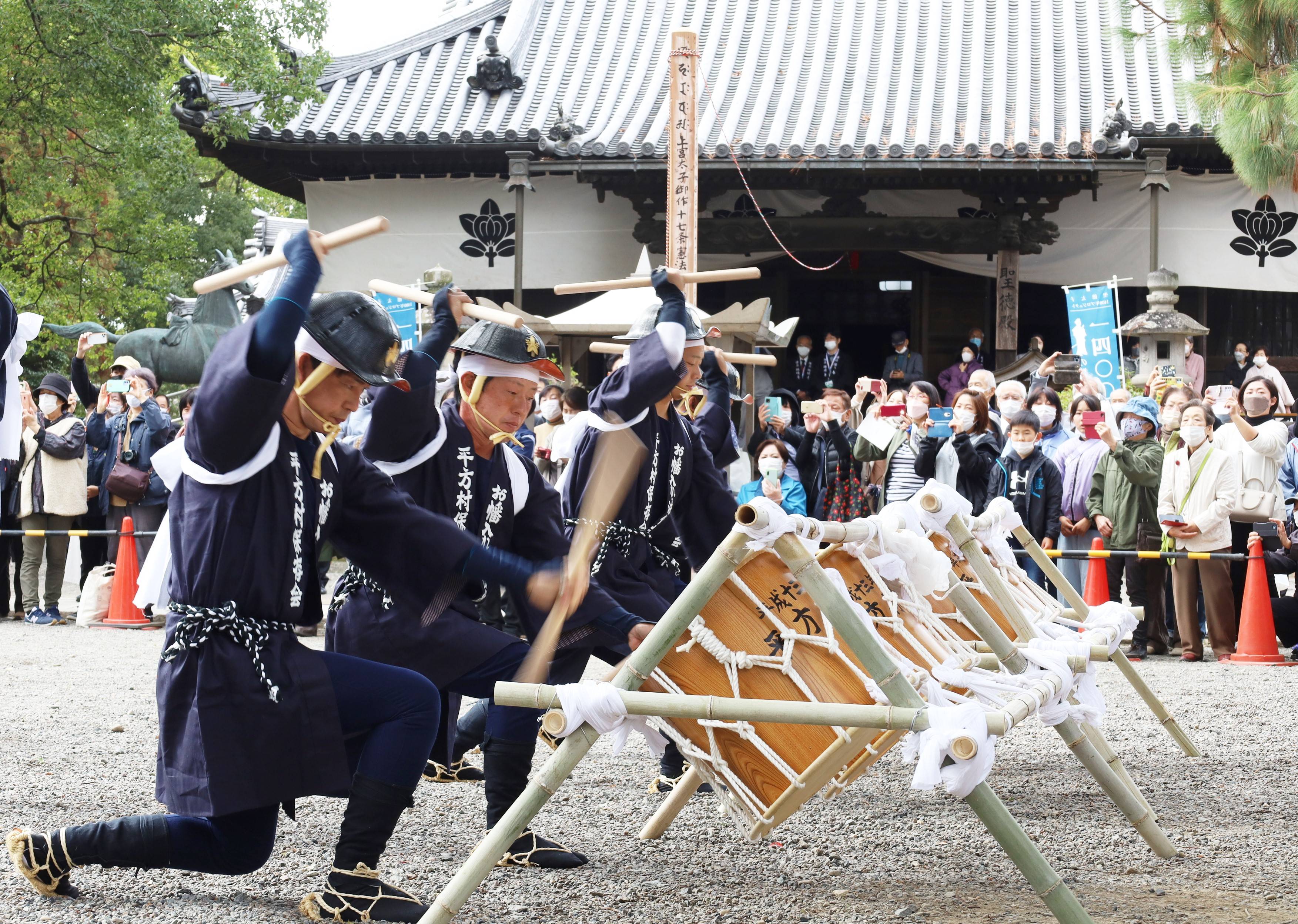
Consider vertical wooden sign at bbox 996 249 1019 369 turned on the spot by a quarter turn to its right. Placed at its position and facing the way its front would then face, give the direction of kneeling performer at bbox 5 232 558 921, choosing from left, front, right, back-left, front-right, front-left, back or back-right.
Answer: left

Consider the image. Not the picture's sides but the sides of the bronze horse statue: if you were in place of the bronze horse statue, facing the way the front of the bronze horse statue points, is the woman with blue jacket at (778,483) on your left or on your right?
on your right

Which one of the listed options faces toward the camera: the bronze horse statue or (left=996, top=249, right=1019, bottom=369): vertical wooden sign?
the vertical wooden sign

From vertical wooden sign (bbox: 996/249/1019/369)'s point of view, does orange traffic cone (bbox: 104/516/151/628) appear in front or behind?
in front

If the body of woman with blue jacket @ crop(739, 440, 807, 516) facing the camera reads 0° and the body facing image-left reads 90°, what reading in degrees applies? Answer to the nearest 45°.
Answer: approximately 0°

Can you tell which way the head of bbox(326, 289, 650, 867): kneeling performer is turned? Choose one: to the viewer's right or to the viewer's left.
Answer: to the viewer's right

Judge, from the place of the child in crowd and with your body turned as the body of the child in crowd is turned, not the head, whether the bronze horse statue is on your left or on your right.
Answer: on your right

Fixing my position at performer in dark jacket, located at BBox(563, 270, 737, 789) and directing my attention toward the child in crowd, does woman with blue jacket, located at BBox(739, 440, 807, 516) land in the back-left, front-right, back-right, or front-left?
front-left

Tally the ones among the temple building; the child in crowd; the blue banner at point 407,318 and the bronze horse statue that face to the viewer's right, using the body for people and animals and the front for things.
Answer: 1

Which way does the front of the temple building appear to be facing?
toward the camera

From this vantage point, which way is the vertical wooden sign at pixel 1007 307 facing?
toward the camera

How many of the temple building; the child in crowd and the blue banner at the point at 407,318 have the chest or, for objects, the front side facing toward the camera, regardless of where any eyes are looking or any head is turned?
3

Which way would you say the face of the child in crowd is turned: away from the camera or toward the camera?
toward the camera

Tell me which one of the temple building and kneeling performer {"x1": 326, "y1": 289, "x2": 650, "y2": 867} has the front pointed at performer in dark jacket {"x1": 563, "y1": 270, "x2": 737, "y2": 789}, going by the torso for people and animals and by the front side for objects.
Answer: the temple building

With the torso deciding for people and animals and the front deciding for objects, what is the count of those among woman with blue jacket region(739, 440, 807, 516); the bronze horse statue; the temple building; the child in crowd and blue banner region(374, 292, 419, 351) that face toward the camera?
4

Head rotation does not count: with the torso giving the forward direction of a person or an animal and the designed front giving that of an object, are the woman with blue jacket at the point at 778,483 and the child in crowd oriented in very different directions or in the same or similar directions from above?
same or similar directions

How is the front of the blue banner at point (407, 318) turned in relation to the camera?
facing the viewer
